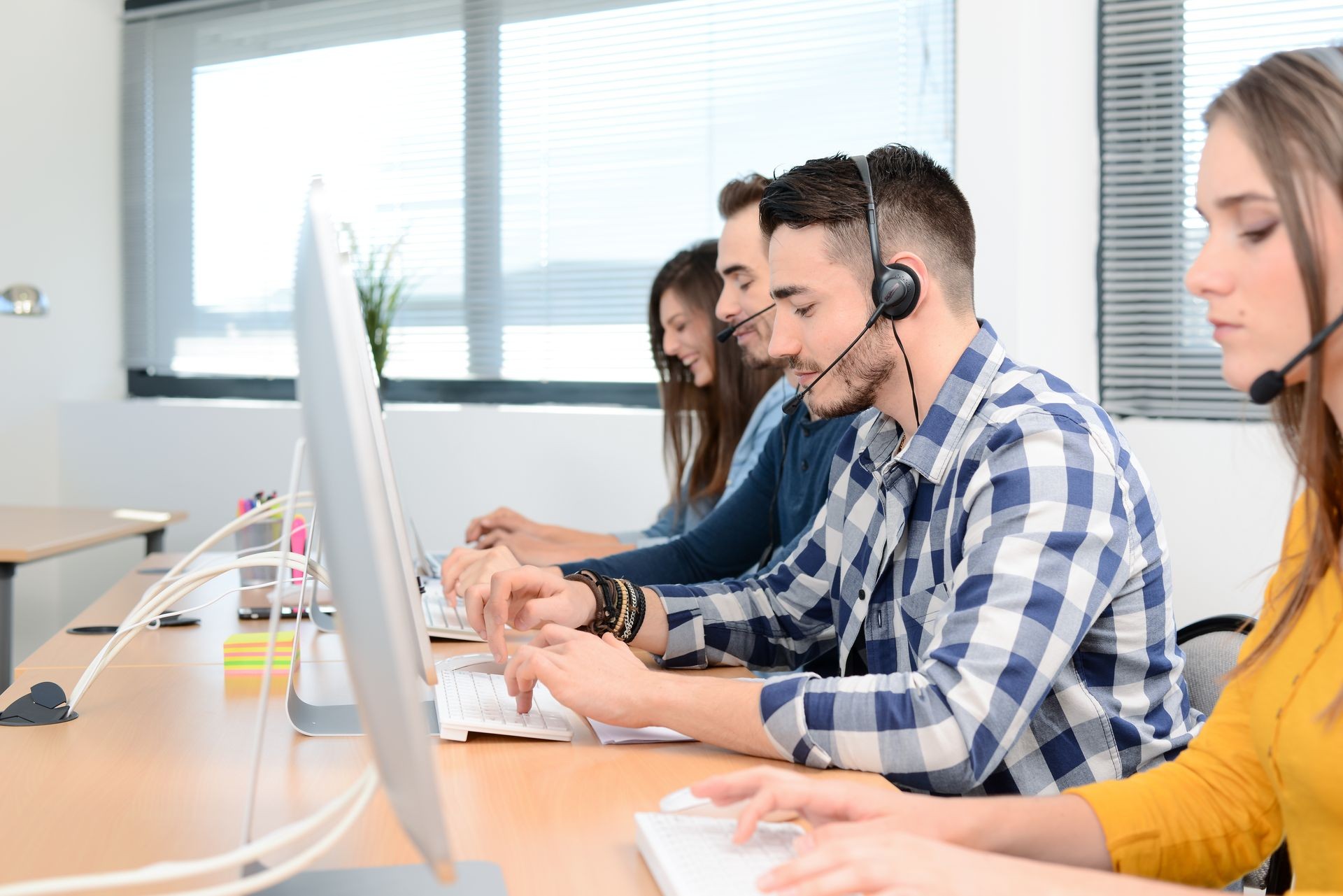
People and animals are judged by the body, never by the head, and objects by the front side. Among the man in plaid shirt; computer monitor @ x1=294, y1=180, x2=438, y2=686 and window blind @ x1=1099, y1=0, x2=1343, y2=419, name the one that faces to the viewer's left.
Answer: the man in plaid shirt

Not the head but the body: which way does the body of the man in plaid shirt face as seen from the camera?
to the viewer's left

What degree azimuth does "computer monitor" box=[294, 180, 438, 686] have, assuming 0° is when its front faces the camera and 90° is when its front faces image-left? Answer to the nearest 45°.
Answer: approximately 270°

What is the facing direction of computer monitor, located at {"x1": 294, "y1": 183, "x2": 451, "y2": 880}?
to the viewer's right

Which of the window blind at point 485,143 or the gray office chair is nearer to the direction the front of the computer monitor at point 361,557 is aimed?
the gray office chair

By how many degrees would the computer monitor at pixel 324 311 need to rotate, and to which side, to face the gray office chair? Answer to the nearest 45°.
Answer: approximately 45° to its left

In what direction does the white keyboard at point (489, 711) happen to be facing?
to the viewer's right

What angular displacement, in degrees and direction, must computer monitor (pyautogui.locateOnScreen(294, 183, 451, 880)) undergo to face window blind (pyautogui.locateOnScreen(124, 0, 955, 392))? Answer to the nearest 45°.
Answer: approximately 90° to its left
